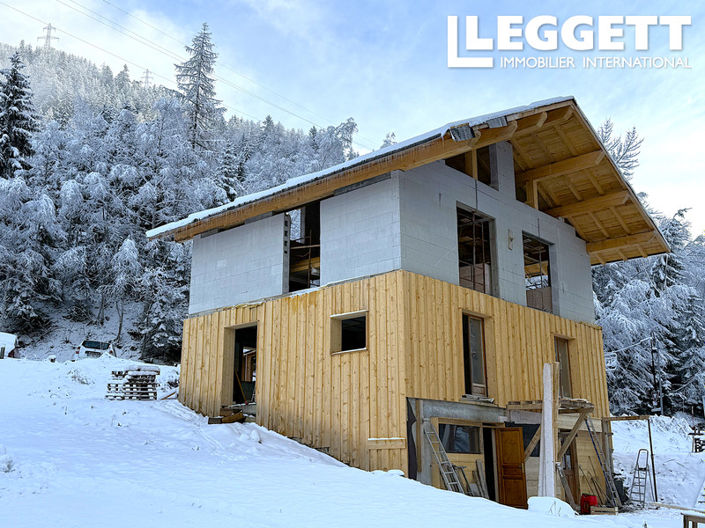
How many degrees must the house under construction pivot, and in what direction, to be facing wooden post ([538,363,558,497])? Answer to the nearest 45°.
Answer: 0° — it already faces it

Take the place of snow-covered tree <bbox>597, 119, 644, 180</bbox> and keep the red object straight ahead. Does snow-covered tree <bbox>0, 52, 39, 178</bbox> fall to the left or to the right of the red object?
right

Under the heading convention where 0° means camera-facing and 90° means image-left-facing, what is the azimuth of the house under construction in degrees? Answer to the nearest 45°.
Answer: approximately 315°

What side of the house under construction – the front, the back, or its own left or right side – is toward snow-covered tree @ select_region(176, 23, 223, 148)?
back

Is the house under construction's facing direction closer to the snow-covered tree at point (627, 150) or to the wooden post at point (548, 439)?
the wooden post

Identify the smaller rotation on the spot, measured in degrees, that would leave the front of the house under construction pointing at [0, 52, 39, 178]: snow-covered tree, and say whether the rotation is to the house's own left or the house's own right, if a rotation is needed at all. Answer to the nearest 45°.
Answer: approximately 180°

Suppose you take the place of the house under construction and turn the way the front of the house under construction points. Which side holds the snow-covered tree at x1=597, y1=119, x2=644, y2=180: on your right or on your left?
on your left
